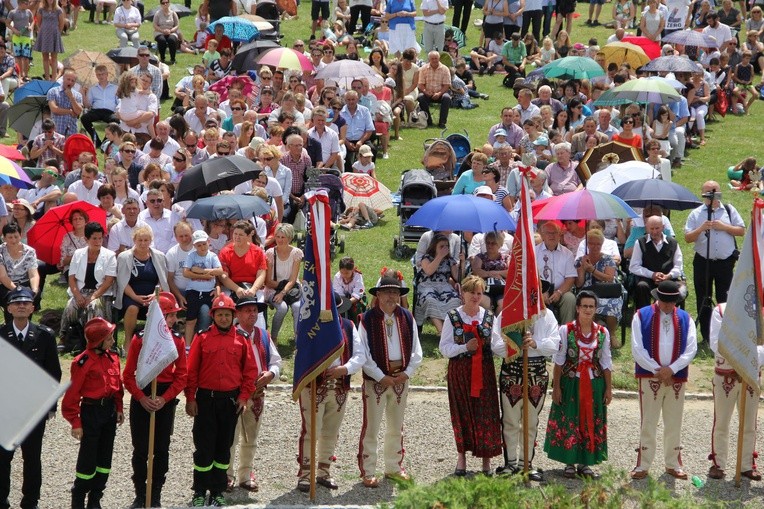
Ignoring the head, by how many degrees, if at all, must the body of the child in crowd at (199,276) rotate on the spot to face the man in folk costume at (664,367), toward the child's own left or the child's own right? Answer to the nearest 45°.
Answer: approximately 45° to the child's own left

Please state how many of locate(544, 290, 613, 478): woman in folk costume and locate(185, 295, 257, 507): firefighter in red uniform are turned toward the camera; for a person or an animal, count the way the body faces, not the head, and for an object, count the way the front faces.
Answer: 2

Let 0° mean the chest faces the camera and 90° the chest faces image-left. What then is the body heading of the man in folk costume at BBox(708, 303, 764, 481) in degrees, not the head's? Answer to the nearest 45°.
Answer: approximately 0°

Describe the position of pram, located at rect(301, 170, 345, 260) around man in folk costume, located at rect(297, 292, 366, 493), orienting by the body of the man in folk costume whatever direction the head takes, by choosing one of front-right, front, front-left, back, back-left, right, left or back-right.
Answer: back

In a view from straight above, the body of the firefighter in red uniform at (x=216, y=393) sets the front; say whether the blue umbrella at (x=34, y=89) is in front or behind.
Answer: behind

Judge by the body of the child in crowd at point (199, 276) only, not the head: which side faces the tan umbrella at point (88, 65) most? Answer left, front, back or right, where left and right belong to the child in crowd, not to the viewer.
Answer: back
